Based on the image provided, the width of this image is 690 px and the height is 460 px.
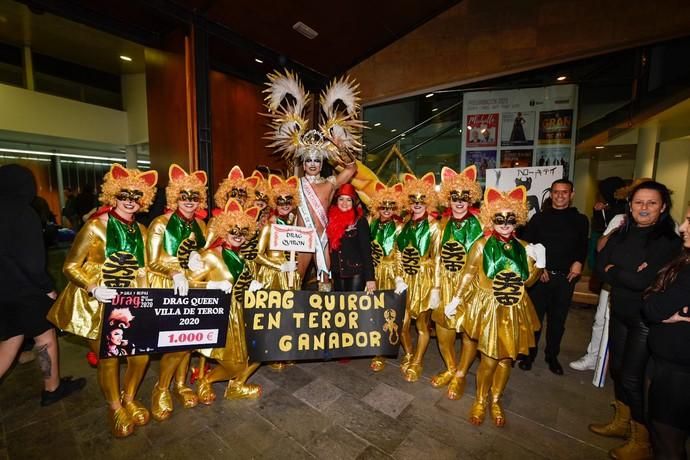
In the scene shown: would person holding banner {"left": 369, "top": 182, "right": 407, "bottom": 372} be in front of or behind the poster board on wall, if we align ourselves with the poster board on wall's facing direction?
in front

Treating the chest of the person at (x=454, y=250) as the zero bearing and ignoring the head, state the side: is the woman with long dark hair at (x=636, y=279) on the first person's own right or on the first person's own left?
on the first person's own left

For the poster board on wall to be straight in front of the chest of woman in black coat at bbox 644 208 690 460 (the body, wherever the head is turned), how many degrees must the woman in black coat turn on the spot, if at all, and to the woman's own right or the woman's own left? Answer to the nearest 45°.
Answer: approximately 90° to the woman's own right

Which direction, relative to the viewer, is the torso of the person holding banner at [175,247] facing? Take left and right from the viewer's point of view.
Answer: facing the viewer and to the right of the viewer

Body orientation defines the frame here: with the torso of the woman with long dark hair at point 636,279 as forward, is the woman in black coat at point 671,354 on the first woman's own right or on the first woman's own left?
on the first woman's own left

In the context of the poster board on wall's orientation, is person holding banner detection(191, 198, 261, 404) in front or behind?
in front

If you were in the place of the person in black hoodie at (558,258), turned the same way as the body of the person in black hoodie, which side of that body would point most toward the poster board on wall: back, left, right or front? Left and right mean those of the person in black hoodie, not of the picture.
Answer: back

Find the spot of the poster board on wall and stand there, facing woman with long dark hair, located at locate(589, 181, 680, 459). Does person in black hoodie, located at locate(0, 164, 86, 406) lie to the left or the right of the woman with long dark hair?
right

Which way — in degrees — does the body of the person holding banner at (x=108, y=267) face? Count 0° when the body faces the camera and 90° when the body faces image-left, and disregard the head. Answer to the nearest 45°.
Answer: approximately 315°
